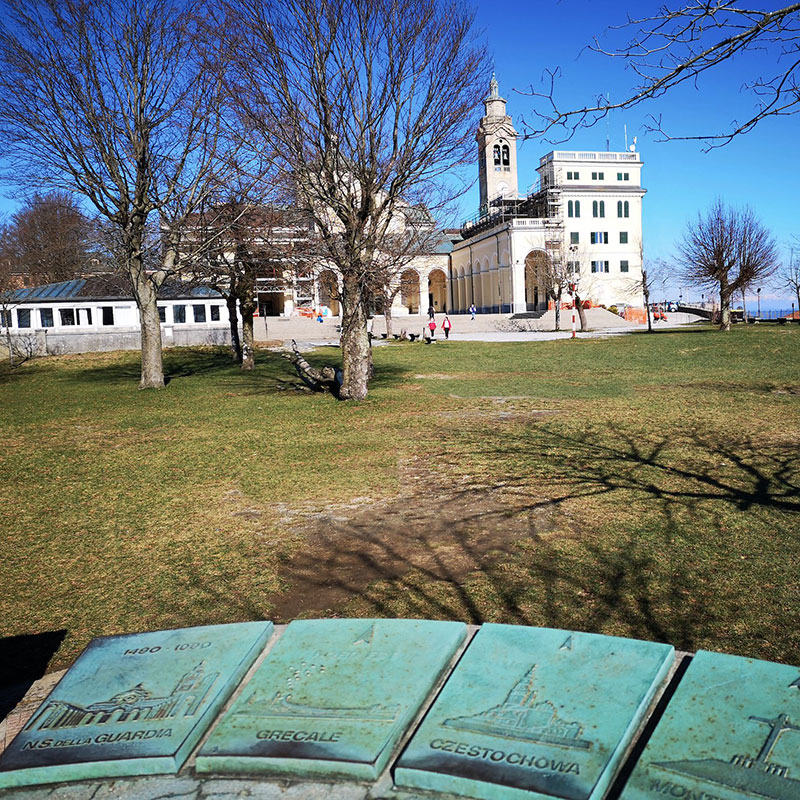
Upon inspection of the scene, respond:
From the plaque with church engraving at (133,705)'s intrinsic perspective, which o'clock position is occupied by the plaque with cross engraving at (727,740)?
the plaque with cross engraving at (727,740) is roughly at 10 o'clock from the plaque with church engraving at (133,705).

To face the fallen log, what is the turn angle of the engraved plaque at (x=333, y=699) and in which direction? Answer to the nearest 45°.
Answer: approximately 180°

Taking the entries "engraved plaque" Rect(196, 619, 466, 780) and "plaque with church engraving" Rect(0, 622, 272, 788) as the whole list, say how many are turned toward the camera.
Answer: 2

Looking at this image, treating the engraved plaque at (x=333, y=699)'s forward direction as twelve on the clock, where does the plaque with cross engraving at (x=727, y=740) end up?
The plaque with cross engraving is roughly at 10 o'clock from the engraved plaque.

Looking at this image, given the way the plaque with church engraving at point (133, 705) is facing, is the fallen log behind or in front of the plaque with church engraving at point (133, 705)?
behind

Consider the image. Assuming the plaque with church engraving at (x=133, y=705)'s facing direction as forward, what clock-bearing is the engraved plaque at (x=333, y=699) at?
The engraved plaque is roughly at 10 o'clock from the plaque with church engraving.

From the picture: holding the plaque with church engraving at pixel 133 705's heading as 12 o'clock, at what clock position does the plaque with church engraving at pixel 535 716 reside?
the plaque with church engraving at pixel 535 716 is roughly at 10 o'clock from the plaque with church engraving at pixel 133 705.

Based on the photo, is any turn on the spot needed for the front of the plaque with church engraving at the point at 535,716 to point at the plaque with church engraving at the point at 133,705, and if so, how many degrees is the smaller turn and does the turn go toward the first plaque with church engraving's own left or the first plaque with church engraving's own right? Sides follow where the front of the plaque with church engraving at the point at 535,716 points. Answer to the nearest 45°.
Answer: approximately 90° to the first plaque with church engraving's own right

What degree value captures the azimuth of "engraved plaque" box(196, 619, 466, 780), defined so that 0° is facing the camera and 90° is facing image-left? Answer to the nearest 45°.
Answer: approximately 0°

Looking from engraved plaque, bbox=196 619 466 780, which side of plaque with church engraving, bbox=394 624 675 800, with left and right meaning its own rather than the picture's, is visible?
right

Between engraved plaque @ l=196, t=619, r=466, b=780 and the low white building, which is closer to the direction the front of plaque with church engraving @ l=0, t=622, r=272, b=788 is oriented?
the engraved plaque

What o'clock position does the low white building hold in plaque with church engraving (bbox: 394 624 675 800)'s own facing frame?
The low white building is roughly at 5 o'clock from the plaque with church engraving.

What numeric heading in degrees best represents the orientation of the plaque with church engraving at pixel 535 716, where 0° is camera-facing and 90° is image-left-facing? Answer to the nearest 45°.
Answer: approximately 0°
